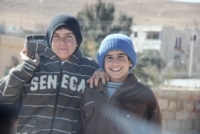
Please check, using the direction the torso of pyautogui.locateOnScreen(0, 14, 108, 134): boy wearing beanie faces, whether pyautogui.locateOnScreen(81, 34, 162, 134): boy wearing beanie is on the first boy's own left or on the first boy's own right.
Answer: on the first boy's own left

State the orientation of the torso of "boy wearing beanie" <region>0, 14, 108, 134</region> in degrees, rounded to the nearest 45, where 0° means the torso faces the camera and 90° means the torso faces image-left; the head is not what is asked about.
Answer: approximately 0°
